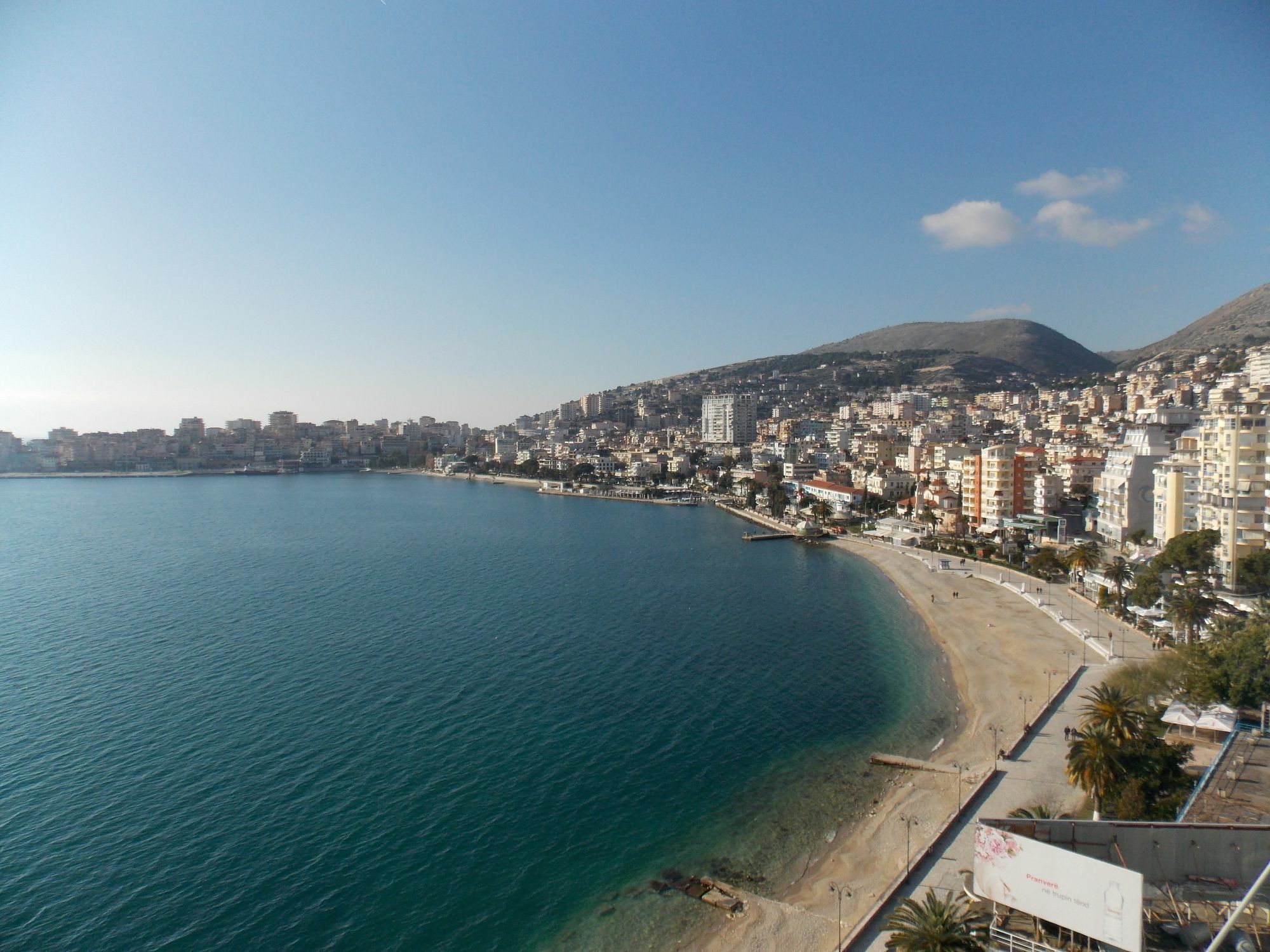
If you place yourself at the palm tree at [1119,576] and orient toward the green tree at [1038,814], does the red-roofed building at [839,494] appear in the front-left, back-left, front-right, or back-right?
back-right

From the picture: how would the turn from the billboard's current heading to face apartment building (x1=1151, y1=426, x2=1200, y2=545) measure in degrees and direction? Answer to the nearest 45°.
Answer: approximately 135° to its right

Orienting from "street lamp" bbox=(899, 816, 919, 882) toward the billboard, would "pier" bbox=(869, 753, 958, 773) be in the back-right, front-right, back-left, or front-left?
back-left

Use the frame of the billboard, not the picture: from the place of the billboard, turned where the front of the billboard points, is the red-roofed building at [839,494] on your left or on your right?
on your right

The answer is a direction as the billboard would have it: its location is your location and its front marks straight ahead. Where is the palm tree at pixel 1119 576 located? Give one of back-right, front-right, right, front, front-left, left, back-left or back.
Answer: back-right

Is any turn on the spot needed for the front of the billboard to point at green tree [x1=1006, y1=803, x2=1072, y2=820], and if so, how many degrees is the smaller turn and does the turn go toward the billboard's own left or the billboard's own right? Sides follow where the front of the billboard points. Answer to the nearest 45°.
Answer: approximately 135° to the billboard's own right

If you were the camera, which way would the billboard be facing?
facing the viewer and to the left of the viewer

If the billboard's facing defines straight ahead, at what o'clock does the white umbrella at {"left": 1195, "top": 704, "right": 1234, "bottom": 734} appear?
The white umbrella is roughly at 5 o'clock from the billboard.

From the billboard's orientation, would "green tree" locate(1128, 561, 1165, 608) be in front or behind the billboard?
behind

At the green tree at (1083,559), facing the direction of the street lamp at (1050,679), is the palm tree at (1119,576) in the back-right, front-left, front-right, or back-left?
front-left

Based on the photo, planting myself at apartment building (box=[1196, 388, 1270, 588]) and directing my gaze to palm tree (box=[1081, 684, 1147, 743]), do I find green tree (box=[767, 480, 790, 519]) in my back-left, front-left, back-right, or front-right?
back-right

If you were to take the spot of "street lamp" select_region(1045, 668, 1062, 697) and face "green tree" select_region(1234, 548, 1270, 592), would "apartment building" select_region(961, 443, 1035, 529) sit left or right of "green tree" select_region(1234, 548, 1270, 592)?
left

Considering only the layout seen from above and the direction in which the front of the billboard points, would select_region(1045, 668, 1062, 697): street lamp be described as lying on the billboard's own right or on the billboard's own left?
on the billboard's own right

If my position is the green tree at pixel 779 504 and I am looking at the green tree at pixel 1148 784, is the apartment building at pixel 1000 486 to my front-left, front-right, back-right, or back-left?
front-left

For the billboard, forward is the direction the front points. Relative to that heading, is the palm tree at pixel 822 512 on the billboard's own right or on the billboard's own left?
on the billboard's own right
